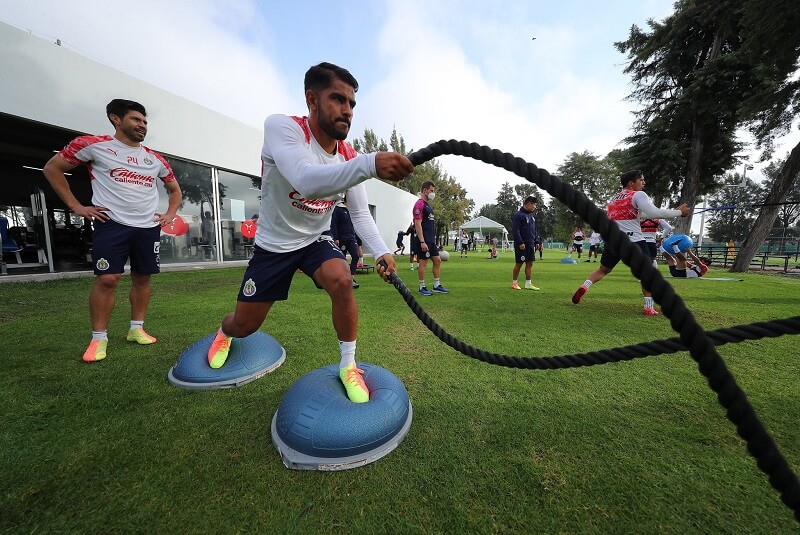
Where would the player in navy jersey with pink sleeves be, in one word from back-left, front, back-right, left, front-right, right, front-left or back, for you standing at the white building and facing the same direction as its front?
front

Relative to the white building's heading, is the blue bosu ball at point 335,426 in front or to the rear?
in front

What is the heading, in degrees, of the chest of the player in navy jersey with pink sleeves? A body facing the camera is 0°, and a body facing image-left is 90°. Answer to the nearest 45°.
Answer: approximately 315°

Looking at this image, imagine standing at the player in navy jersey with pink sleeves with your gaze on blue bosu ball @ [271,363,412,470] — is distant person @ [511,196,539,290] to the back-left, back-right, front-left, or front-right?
back-left

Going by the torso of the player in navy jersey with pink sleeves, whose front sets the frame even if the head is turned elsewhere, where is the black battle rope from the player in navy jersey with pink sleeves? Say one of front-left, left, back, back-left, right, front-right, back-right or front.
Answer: front-right

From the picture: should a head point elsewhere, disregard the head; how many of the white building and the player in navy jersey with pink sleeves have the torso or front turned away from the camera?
0

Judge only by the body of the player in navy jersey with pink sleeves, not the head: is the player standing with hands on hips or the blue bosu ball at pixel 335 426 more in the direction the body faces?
the blue bosu ball

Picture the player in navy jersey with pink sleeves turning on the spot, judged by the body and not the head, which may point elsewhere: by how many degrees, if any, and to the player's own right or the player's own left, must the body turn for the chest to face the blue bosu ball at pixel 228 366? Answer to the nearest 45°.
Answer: approximately 45° to the player's own right

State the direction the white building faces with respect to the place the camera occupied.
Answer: facing the viewer and to the right of the viewer

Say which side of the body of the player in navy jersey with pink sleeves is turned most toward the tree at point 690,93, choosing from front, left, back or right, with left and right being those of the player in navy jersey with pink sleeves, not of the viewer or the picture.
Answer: left

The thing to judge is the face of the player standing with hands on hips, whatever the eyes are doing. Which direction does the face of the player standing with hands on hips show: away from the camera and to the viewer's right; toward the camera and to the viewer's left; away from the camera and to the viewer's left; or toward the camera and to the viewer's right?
toward the camera and to the viewer's right
